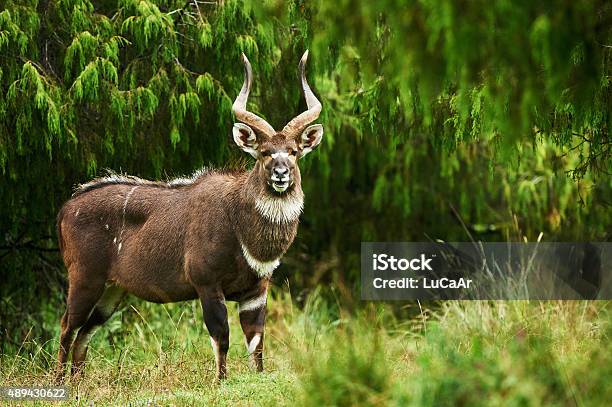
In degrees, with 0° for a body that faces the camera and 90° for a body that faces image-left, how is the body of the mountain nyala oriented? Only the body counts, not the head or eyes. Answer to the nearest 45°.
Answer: approximately 315°
